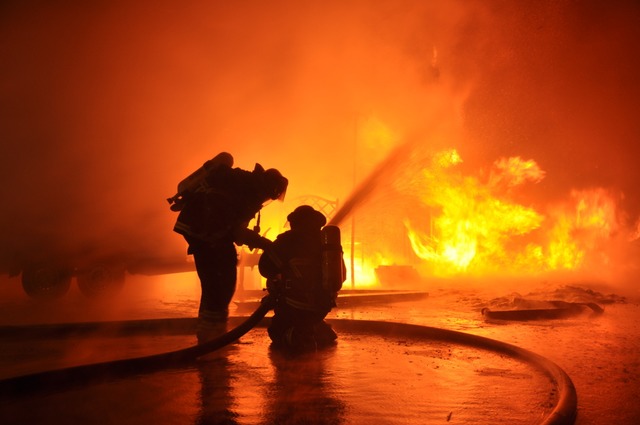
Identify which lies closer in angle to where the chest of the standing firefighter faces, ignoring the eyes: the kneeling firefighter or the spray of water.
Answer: the kneeling firefighter

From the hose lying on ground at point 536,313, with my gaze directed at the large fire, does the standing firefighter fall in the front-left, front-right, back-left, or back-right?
back-left

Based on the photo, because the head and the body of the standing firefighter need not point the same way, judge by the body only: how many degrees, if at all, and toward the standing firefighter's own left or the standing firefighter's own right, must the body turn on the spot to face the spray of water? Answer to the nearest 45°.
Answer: approximately 45° to the standing firefighter's own left

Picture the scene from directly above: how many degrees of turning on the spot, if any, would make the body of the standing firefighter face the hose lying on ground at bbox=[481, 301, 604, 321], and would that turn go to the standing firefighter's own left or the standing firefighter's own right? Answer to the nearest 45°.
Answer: approximately 45° to the standing firefighter's own left

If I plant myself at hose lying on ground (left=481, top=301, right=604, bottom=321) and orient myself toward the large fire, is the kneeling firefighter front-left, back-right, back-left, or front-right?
back-left

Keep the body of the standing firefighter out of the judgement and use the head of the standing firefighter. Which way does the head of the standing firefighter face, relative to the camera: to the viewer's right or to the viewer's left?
to the viewer's right

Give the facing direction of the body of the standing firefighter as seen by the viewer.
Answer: to the viewer's right

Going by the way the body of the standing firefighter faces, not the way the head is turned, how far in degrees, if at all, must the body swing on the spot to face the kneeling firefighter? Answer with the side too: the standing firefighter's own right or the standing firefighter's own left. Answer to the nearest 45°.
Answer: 0° — they already face them
